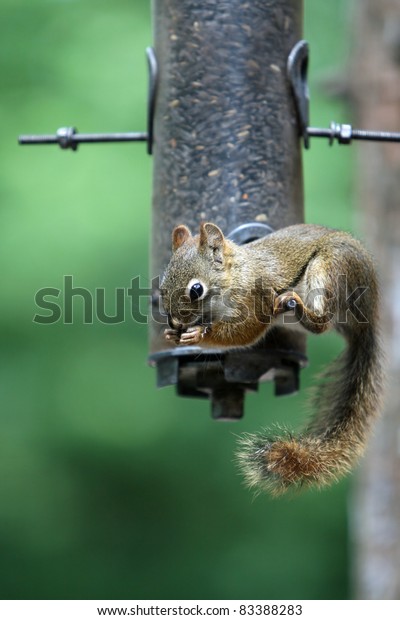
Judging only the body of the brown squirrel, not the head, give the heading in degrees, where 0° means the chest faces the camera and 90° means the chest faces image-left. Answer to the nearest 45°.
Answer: approximately 90°
